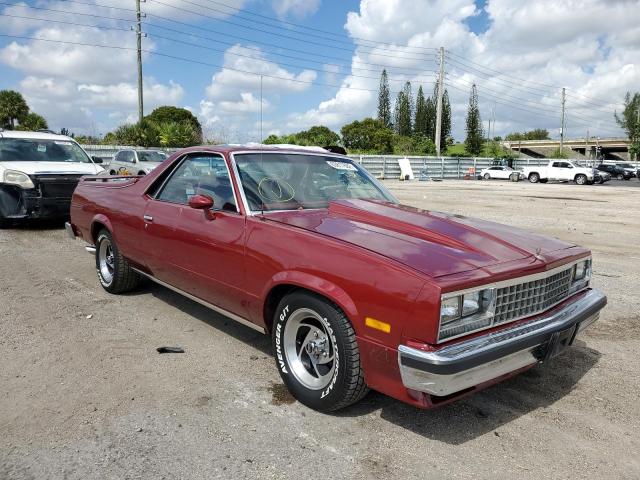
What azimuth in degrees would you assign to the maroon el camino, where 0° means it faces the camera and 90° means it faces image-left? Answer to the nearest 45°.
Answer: approximately 315°

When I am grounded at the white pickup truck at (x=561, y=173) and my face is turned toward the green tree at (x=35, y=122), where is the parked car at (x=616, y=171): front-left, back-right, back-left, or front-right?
back-right

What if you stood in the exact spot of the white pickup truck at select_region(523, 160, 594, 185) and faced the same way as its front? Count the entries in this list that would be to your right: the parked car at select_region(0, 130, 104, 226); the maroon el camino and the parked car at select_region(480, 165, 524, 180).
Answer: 2

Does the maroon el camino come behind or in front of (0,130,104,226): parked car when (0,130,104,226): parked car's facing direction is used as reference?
in front

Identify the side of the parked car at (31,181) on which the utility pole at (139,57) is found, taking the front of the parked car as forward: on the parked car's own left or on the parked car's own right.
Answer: on the parked car's own left

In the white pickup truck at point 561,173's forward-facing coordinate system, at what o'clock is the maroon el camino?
The maroon el camino is roughly at 3 o'clock from the white pickup truck.

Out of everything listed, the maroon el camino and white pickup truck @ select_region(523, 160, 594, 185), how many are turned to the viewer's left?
0

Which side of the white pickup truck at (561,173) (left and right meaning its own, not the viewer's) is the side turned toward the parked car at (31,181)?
right

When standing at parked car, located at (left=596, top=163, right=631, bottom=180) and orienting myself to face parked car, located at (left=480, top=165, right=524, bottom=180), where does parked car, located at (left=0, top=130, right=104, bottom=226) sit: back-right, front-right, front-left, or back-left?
front-left

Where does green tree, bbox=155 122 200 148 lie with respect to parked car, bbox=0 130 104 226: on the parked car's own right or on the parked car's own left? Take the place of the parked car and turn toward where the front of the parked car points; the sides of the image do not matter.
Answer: on the parked car's own left
